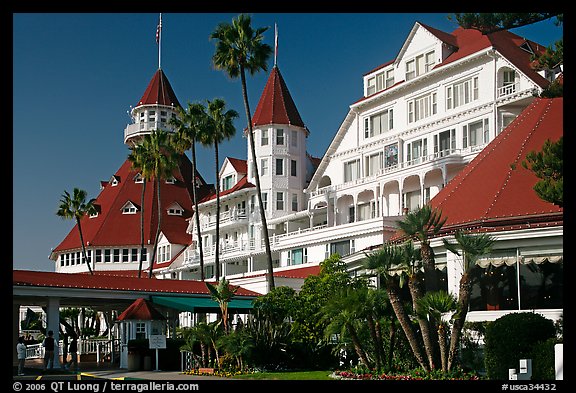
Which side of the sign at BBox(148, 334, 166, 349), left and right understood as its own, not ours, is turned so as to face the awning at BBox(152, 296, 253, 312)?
back

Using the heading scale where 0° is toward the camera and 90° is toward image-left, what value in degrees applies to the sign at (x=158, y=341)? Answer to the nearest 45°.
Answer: approximately 0°

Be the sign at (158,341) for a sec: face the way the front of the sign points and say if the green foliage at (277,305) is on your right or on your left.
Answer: on your left

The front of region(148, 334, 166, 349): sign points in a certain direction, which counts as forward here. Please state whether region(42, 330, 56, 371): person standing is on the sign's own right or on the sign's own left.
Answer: on the sign's own right

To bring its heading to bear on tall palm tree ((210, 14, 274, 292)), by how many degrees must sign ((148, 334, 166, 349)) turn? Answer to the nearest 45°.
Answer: approximately 180°
